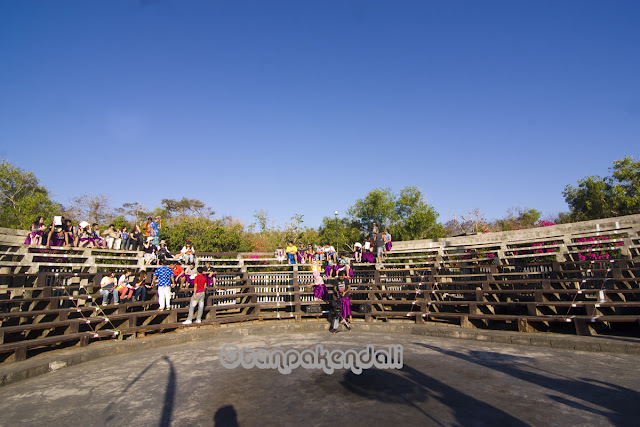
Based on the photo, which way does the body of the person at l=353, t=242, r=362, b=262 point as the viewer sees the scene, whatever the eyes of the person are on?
toward the camera

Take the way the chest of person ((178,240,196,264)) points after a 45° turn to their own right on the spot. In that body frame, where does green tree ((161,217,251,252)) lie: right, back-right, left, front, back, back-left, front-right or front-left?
back-right

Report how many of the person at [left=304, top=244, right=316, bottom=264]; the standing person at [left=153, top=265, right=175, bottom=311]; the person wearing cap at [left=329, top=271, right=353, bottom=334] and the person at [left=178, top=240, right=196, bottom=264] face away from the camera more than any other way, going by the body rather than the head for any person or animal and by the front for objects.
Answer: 1

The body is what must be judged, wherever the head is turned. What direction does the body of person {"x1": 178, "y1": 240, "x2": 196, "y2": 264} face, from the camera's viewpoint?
toward the camera

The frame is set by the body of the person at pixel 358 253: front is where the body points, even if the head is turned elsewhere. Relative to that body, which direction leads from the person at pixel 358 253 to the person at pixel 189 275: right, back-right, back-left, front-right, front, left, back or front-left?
front-right

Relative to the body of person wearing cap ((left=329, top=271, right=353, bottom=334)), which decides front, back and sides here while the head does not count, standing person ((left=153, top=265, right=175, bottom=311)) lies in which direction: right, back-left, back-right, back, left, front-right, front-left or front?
right

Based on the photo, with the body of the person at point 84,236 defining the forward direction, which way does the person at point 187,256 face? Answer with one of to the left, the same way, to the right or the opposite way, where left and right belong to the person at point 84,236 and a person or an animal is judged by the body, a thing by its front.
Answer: the same way

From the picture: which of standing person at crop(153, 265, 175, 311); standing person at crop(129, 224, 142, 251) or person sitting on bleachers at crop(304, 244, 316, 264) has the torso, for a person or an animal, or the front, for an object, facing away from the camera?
standing person at crop(153, 265, 175, 311)

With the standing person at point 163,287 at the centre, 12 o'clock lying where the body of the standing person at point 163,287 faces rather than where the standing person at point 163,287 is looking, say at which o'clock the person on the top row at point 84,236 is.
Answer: the person on the top row at point 84,236 is roughly at 11 o'clock from the standing person at point 163,287.

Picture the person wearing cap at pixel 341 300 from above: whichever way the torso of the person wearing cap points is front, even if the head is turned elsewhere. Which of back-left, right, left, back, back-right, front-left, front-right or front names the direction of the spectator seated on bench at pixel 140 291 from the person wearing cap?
right

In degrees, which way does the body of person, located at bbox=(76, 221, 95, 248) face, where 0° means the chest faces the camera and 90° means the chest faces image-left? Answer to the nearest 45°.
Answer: approximately 0°

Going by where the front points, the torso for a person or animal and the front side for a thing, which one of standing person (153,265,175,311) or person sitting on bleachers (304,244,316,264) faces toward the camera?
person sitting on bleachers (304,244,316,264)

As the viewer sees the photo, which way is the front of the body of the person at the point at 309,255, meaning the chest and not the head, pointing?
toward the camera

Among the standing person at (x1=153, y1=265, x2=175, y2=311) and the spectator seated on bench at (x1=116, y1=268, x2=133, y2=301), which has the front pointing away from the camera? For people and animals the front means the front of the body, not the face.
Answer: the standing person

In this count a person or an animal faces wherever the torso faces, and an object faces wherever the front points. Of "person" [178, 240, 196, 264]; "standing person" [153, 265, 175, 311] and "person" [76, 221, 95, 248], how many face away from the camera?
1

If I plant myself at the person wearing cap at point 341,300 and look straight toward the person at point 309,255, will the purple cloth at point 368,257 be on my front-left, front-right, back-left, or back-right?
front-right

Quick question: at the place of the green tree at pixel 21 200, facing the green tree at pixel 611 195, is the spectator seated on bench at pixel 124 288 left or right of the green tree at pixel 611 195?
right
